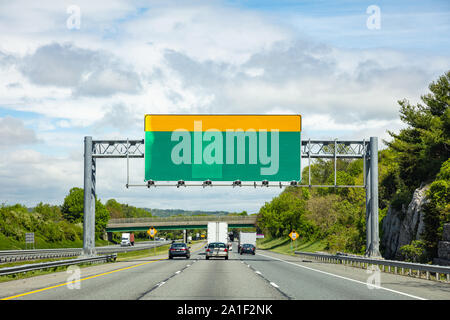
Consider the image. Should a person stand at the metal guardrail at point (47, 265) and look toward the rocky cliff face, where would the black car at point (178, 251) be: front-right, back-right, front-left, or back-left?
front-left

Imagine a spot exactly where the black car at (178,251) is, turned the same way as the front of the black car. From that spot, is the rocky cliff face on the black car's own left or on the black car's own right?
on the black car's own right

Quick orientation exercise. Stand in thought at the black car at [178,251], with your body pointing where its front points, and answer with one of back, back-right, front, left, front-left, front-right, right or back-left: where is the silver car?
back-right

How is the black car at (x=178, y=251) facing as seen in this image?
away from the camera

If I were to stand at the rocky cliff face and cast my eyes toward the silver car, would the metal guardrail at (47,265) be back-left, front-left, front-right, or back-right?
front-left

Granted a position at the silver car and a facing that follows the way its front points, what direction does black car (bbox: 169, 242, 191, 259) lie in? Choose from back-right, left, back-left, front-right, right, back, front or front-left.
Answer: front-left

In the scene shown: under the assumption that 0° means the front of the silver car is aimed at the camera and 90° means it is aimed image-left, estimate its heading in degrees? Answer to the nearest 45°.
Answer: approximately 180°

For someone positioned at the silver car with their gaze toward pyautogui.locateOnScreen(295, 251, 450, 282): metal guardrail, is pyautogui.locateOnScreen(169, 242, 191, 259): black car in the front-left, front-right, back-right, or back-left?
back-right

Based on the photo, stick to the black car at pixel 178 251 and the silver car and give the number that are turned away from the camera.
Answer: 2

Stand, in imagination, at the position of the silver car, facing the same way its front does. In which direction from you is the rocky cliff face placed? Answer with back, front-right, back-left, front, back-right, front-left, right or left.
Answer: right
